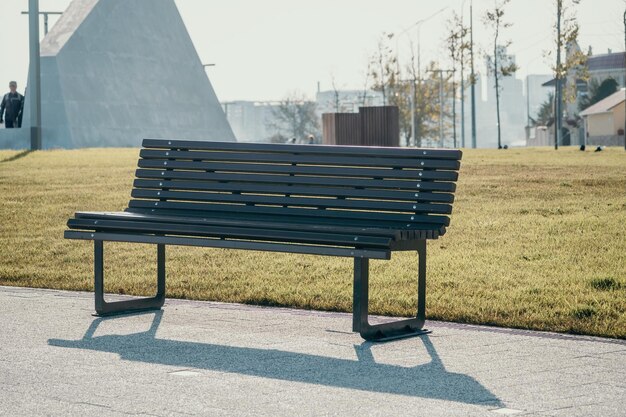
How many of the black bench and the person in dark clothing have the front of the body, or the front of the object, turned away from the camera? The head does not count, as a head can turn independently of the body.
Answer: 0

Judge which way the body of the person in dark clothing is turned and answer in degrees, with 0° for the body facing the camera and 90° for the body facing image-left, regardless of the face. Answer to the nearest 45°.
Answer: approximately 0°

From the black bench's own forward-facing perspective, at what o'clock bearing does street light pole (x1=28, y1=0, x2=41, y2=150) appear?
The street light pole is roughly at 4 o'clock from the black bench.

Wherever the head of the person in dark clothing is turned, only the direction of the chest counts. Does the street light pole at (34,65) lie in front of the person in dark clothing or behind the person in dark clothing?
in front

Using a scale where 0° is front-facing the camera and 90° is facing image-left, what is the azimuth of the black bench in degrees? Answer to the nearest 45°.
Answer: approximately 45°

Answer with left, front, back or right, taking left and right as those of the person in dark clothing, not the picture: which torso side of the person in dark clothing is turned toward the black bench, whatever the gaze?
front

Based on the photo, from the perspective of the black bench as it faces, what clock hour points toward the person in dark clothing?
The person in dark clothing is roughly at 4 o'clock from the black bench.
